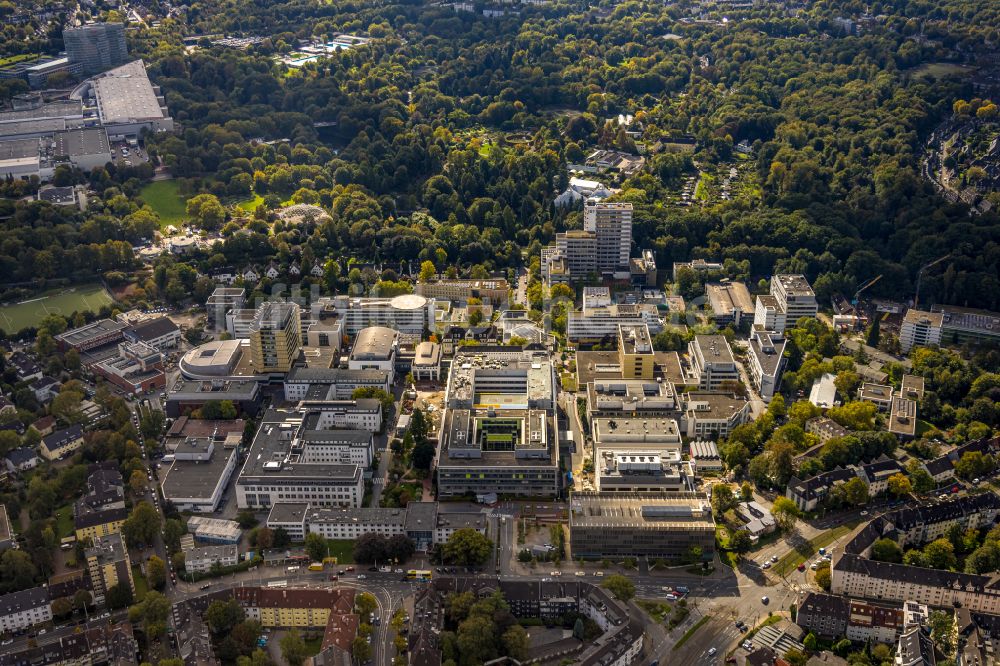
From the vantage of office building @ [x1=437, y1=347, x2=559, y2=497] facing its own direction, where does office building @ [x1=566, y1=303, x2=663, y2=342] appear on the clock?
office building @ [x1=566, y1=303, x2=663, y2=342] is roughly at 7 o'clock from office building @ [x1=437, y1=347, x2=559, y2=497].

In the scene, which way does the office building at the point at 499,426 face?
toward the camera

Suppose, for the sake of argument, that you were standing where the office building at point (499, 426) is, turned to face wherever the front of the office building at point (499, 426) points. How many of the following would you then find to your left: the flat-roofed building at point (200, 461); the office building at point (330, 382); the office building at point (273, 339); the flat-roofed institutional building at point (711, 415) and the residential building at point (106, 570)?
1

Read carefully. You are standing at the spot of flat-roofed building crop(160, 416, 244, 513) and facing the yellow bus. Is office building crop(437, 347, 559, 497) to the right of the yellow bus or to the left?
left

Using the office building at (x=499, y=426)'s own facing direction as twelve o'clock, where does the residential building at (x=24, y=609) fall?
The residential building is roughly at 2 o'clock from the office building.

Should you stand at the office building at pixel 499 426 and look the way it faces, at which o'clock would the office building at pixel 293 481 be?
the office building at pixel 293 481 is roughly at 2 o'clock from the office building at pixel 499 426.

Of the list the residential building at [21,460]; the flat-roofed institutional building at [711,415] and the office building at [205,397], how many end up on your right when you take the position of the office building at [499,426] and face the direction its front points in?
2

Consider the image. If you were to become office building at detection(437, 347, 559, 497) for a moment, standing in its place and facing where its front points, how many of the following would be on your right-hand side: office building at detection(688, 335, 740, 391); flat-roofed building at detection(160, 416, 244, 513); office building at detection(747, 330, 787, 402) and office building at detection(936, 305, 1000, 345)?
1

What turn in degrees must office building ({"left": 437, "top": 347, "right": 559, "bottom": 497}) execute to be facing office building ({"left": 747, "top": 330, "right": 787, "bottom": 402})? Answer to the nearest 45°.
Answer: approximately 135° to its left

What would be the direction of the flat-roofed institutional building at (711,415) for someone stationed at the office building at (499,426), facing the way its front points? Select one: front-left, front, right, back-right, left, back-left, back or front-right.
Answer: left

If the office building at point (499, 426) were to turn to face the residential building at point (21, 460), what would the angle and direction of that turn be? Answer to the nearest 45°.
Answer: approximately 90° to its right

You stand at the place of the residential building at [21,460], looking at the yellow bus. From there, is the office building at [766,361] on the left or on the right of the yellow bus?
left

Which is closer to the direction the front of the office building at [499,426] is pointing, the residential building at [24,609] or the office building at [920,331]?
the residential building

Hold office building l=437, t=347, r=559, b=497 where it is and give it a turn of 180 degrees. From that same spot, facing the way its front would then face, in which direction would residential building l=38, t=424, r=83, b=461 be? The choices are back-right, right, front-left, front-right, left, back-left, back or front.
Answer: left

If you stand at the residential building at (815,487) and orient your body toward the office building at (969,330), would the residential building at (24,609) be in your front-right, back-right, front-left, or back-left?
back-left

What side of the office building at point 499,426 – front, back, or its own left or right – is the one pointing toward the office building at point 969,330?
left

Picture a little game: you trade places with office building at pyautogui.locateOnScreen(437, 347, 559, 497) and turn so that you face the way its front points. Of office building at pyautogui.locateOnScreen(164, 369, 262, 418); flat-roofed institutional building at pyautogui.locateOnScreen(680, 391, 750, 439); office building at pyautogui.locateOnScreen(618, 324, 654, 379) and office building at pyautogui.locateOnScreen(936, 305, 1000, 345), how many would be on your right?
1

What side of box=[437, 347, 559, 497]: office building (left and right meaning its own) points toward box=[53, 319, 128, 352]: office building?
right
